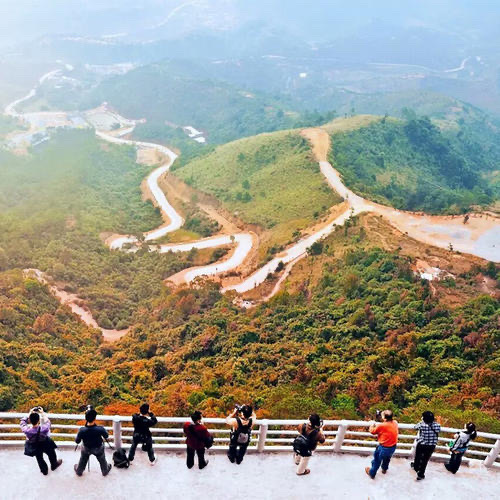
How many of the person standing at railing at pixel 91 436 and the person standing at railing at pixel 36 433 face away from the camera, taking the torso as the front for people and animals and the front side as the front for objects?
2

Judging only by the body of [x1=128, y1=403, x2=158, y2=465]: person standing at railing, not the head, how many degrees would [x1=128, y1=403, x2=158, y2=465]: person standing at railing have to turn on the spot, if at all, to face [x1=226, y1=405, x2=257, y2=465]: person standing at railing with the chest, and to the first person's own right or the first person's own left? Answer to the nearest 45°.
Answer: approximately 90° to the first person's own right

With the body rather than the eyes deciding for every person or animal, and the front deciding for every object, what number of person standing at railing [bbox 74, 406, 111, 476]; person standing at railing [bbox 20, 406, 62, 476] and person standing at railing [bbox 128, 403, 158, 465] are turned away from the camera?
3

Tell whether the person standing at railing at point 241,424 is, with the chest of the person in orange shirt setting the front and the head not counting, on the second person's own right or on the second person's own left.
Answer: on the second person's own left

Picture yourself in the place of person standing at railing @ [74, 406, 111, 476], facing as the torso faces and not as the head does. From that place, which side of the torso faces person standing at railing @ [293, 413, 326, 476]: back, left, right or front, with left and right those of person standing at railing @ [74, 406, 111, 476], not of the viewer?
right

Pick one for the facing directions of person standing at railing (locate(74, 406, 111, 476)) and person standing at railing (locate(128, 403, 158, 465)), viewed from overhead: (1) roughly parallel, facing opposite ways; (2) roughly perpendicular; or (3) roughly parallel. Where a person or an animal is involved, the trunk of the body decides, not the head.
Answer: roughly parallel

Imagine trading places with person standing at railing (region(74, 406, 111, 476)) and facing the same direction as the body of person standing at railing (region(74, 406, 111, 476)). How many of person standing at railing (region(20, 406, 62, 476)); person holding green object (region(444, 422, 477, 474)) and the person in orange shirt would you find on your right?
2

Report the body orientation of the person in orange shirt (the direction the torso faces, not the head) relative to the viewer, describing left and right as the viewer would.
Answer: facing away from the viewer and to the left of the viewer

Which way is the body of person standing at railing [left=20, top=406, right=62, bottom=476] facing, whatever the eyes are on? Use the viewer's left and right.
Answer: facing away from the viewer

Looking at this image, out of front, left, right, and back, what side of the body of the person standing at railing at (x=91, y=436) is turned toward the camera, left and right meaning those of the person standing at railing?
back

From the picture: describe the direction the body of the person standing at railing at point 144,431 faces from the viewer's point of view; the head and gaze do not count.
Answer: away from the camera

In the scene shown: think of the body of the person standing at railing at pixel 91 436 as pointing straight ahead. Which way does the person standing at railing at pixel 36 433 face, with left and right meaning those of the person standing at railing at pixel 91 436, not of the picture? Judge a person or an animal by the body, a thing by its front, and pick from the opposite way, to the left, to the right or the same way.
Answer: the same way
